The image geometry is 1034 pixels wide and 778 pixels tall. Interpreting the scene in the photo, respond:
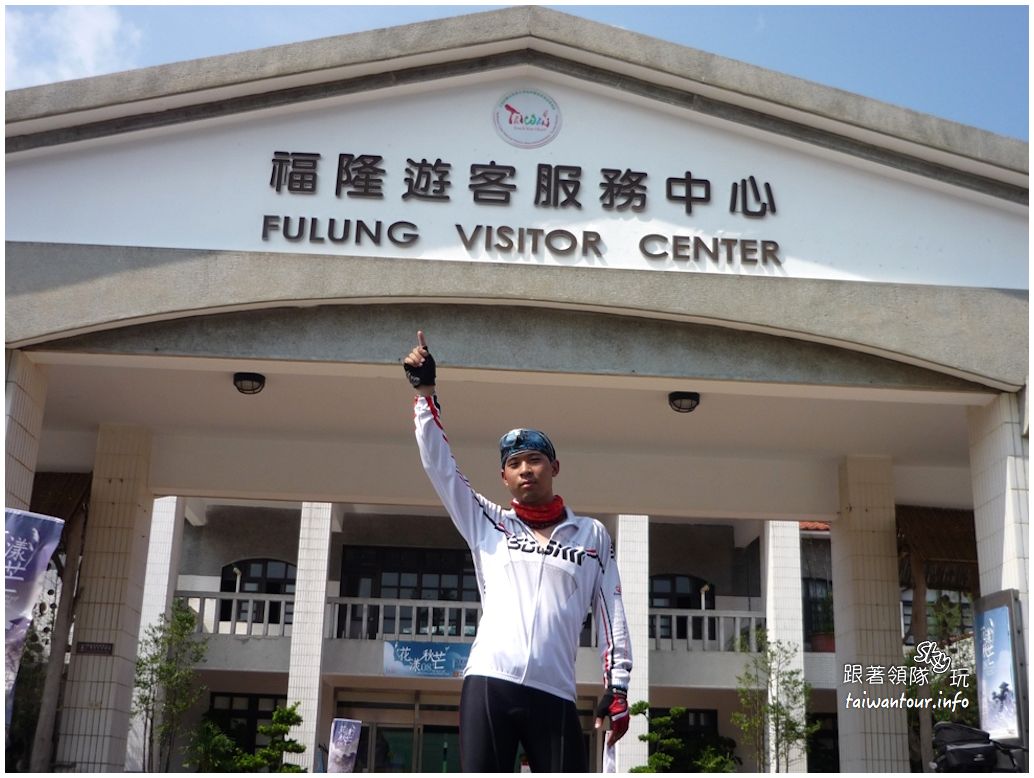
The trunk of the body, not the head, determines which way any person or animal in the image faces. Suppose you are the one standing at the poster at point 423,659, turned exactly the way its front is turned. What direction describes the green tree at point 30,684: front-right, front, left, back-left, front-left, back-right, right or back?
front-right

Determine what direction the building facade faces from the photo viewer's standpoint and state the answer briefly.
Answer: facing the viewer

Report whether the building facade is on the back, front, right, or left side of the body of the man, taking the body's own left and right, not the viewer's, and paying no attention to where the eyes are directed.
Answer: back

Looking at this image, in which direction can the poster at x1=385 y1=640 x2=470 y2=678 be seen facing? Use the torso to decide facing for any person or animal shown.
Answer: toward the camera

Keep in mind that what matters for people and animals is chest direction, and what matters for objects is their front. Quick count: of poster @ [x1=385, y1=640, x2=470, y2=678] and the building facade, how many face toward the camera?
2

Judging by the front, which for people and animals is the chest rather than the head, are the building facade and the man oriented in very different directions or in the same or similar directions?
same or similar directions

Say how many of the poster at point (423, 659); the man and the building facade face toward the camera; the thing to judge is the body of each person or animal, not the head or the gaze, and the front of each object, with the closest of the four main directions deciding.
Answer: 3

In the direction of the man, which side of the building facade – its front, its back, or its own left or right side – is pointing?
front

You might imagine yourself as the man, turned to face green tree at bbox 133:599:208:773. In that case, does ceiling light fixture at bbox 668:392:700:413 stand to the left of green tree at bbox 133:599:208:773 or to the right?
right

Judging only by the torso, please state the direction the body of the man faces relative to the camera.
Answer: toward the camera

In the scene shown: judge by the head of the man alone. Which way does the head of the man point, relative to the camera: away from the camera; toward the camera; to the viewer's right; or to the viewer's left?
toward the camera
